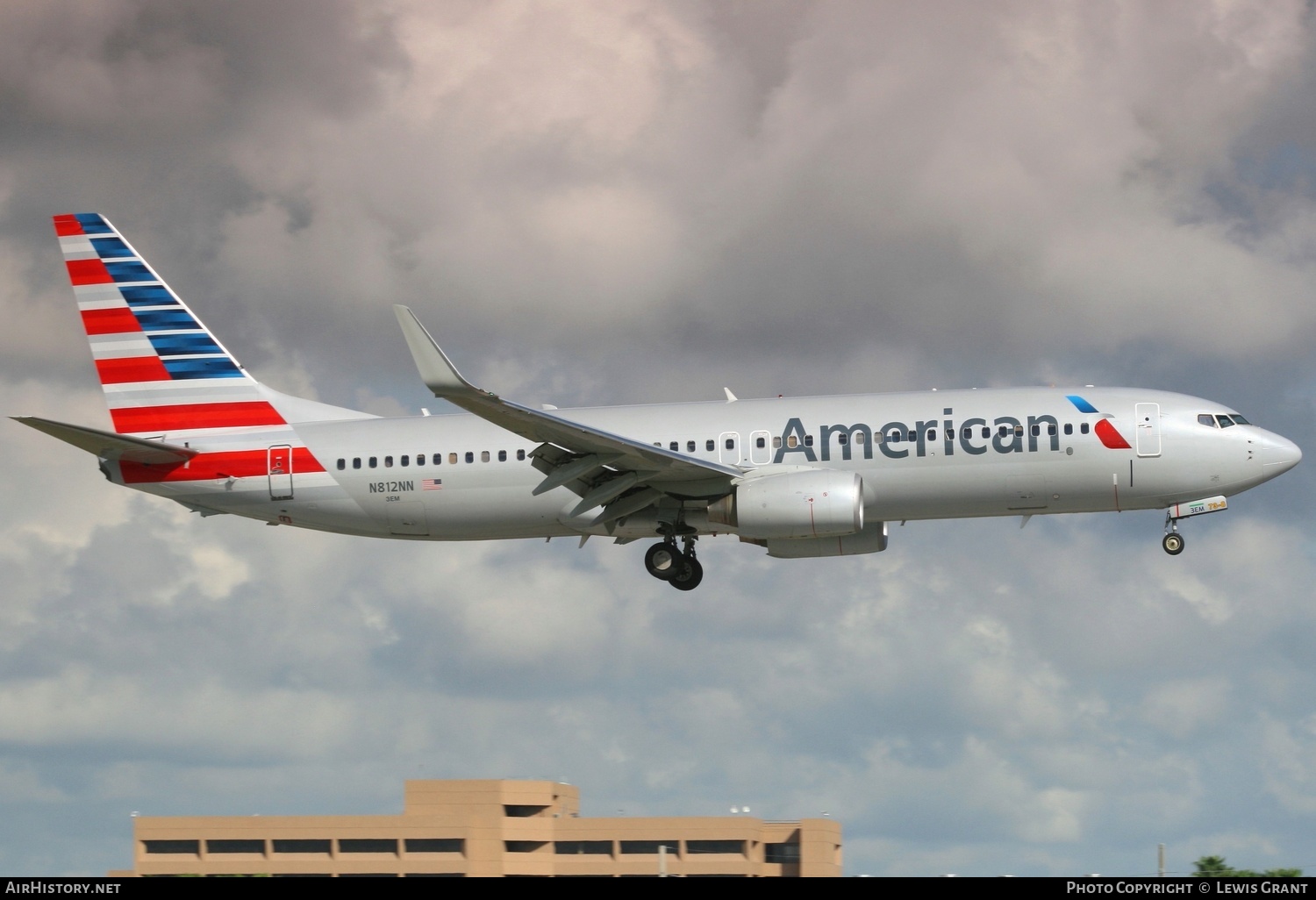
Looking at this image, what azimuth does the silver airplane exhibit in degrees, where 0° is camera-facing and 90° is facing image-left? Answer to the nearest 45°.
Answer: approximately 270°
